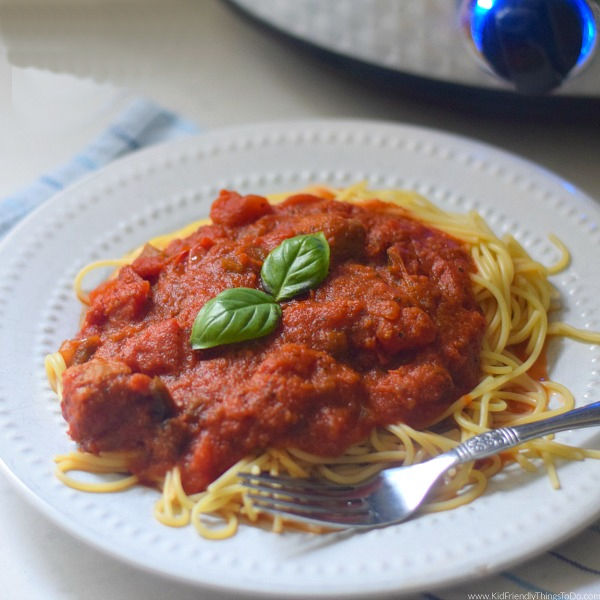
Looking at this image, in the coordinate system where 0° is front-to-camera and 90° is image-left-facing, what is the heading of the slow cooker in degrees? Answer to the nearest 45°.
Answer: approximately 0°

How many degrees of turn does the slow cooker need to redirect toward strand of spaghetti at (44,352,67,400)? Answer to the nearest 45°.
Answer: approximately 45° to its right

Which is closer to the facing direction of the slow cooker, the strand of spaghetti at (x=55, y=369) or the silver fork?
the silver fork

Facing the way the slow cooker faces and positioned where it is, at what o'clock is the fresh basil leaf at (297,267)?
The fresh basil leaf is roughly at 1 o'clock from the slow cooker.

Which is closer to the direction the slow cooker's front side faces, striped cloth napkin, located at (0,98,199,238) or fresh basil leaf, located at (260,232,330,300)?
the fresh basil leaf

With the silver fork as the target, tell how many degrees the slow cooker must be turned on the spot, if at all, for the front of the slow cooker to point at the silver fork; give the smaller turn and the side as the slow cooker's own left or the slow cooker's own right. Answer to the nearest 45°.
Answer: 0° — it already faces it

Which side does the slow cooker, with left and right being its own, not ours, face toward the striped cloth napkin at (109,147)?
right

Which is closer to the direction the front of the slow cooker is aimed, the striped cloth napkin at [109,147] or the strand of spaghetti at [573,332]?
the strand of spaghetti

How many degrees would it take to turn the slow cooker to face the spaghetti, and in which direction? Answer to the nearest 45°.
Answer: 0° — it already faces it

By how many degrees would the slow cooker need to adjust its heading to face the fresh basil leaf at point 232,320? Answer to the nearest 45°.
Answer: approximately 45° to its right

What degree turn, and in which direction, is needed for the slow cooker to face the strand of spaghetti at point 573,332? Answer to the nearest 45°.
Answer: approximately 45° to its left

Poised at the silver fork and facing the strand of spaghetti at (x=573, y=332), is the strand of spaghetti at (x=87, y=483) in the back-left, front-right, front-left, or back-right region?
back-left
